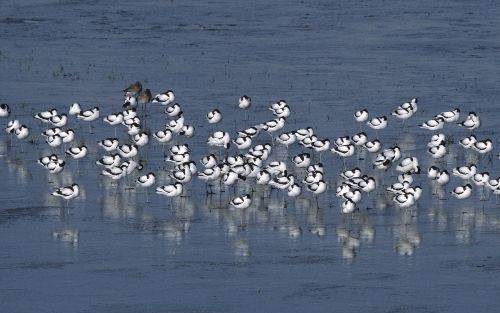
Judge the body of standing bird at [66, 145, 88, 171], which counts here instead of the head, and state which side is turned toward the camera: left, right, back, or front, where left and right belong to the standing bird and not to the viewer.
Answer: right

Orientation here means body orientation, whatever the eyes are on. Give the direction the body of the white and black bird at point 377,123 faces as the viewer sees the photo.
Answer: to the viewer's right
